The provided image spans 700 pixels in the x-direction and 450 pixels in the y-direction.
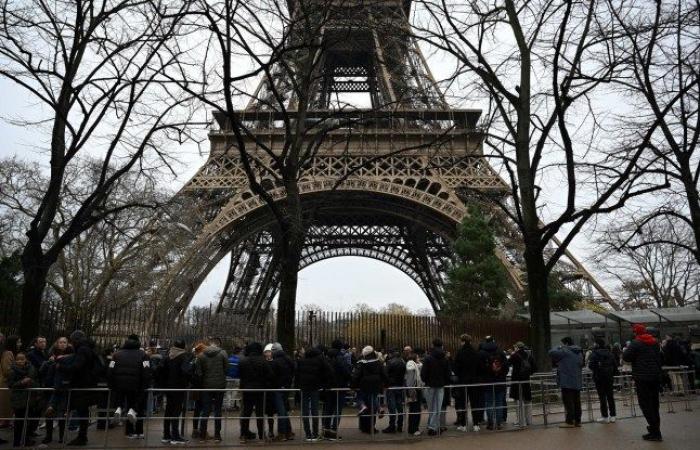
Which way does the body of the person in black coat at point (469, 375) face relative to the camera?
away from the camera

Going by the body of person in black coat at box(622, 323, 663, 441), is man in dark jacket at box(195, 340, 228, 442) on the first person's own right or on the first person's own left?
on the first person's own left

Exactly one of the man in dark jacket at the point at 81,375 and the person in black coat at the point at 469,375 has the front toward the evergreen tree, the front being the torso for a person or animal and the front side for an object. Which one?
the person in black coat

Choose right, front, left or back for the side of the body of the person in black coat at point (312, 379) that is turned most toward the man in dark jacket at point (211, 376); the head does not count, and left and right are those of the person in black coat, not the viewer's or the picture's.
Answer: left

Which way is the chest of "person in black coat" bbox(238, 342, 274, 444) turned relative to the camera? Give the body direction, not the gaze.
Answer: away from the camera

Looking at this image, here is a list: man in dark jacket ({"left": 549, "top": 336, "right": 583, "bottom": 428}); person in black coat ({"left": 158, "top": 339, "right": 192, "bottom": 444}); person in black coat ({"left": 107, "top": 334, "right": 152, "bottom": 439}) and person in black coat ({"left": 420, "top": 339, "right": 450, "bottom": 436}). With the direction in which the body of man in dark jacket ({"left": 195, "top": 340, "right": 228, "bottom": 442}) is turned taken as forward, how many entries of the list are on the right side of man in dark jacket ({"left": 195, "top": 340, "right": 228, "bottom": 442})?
2

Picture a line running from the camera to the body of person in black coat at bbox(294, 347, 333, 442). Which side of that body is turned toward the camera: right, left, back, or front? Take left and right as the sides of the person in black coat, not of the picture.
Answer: back

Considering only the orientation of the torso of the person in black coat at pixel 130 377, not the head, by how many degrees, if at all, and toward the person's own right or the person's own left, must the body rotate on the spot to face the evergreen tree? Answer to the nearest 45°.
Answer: approximately 45° to the person's own right

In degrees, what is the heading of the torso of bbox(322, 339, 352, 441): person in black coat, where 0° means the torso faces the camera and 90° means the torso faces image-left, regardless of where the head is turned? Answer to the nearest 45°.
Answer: approximately 135°

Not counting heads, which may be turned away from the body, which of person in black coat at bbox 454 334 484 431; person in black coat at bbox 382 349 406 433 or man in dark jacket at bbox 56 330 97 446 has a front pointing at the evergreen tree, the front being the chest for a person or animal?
person in black coat at bbox 454 334 484 431

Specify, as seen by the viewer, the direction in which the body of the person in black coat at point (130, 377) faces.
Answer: away from the camera

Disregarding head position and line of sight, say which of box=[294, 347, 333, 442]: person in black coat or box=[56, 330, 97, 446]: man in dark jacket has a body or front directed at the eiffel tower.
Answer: the person in black coat

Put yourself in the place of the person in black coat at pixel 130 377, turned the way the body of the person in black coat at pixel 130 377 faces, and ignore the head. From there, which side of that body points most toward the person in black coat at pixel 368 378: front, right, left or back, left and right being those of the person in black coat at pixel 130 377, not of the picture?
right

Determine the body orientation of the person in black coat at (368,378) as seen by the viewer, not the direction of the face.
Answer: away from the camera
